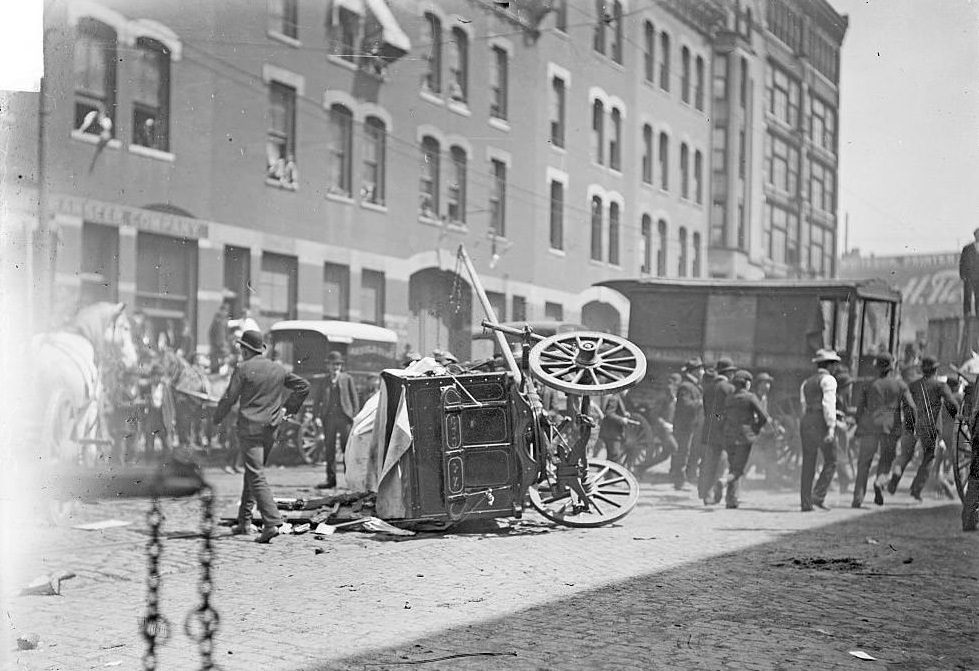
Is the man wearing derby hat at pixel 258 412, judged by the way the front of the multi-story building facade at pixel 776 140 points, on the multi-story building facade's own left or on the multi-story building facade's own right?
on the multi-story building facade's own right

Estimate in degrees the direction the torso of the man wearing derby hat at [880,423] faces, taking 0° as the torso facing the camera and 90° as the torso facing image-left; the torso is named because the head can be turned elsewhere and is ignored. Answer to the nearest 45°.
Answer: approximately 180°

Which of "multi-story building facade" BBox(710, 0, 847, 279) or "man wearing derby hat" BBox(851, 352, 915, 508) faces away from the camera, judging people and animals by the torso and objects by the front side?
the man wearing derby hat

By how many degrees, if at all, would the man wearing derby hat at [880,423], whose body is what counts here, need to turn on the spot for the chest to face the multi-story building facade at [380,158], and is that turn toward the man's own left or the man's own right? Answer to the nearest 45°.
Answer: approximately 90° to the man's own left

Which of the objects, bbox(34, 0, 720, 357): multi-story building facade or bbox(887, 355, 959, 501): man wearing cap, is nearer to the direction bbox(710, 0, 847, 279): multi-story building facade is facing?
the man wearing cap

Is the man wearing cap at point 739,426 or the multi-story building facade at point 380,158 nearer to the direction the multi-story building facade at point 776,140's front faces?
the man wearing cap

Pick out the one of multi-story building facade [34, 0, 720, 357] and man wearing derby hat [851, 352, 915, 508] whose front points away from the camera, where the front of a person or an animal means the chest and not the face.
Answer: the man wearing derby hat

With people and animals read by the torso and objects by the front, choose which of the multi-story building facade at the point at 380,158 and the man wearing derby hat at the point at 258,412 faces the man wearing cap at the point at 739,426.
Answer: the multi-story building facade

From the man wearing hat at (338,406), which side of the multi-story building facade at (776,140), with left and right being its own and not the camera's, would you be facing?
right

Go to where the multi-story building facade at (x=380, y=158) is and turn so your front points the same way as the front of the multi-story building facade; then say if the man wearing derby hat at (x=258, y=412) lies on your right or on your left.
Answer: on your right

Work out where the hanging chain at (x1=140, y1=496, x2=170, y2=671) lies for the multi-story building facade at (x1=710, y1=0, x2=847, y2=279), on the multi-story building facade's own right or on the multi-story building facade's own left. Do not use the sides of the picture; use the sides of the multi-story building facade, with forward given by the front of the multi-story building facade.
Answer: on the multi-story building facade's own right

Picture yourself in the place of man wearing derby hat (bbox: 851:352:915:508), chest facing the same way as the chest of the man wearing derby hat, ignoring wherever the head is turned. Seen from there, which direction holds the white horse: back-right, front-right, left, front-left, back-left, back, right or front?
back-left
